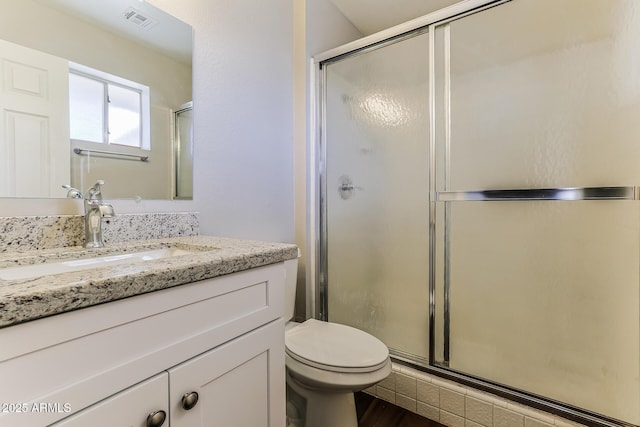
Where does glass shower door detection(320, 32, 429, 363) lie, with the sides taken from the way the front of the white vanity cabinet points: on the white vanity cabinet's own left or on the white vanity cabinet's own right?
on the white vanity cabinet's own left

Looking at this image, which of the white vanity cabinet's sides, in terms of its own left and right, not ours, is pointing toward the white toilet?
left

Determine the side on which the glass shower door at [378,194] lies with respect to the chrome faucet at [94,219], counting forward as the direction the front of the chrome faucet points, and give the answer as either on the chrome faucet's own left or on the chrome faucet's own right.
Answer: on the chrome faucet's own left

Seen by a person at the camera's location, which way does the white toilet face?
facing the viewer and to the right of the viewer

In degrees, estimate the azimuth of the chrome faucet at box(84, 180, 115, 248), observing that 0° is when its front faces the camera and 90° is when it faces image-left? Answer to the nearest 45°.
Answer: approximately 315°

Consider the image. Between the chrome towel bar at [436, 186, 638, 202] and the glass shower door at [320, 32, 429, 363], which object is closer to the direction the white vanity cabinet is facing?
the chrome towel bar

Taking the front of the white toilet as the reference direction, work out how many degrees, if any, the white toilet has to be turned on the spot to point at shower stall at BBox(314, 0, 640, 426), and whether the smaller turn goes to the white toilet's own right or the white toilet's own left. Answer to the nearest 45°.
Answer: approximately 90° to the white toilet's own left

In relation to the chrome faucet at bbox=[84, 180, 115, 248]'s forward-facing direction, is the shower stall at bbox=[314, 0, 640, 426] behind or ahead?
ahead
